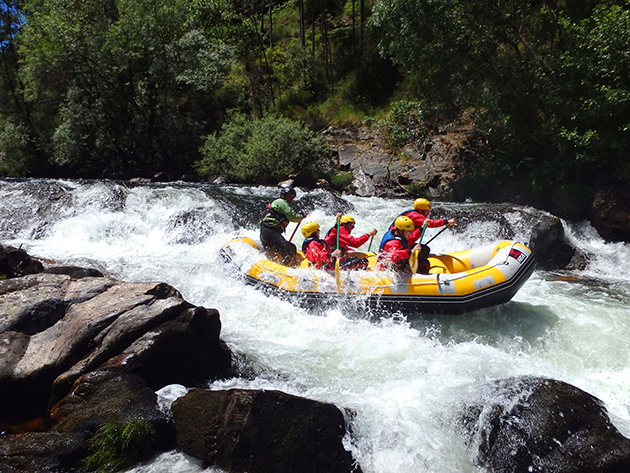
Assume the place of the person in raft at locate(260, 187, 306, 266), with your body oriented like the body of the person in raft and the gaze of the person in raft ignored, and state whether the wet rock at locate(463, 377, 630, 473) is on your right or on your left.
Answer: on your right

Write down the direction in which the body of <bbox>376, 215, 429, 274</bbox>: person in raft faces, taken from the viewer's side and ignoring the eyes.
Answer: to the viewer's right

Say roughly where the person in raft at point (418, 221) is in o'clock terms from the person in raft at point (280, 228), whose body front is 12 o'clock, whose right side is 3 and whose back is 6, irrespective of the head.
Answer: the person in raft at point (418, 221) is roughly at 1 o'clock from the person in raft at point (280, 228).

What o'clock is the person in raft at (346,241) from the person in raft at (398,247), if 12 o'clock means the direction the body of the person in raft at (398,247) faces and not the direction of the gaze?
the person in raft at (346,241) is roughly at 7 o'clock from the person in raft at (398,247).

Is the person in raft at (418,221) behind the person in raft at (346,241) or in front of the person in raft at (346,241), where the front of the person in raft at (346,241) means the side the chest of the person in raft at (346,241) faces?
in front

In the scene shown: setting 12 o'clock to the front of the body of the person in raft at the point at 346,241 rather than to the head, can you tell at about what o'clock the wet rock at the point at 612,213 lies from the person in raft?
The wet rock is roughly at 11 o'clock from the person in raft.

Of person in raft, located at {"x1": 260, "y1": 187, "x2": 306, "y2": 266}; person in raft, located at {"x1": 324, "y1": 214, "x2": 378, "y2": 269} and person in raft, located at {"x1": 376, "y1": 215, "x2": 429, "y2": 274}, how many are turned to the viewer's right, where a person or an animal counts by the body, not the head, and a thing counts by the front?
3

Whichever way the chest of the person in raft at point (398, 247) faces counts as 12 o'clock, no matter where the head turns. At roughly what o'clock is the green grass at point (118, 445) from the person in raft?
The green grass is roughly at 4 o'clock from the person in raft.

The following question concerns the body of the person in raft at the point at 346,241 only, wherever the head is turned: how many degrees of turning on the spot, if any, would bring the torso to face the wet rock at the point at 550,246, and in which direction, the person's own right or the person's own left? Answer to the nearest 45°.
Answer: approximately 45° to the person's own left

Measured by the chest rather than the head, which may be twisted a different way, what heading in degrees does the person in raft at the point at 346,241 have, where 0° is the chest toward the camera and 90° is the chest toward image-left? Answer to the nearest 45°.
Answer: approximately 270°

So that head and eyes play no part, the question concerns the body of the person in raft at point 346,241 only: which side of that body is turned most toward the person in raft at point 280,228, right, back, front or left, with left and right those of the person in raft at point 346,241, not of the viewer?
back

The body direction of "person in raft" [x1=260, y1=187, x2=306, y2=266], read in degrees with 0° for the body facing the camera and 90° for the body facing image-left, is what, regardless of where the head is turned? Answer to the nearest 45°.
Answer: approximately 270°
